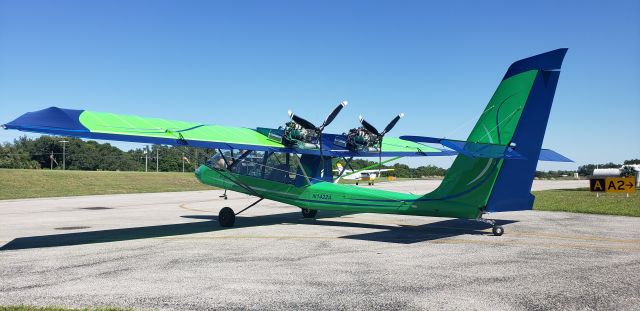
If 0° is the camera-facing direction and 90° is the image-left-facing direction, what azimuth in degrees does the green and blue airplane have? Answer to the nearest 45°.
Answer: approximately 135°

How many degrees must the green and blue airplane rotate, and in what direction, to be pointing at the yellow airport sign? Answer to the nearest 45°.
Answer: approximately 90° to its right

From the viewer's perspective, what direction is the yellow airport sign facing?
toward the camera

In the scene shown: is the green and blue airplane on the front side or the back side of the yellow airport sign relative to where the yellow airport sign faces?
on the front side

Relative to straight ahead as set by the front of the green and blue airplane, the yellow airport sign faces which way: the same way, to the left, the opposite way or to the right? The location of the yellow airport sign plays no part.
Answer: to the left

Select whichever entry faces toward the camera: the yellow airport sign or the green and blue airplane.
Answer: the yellow airport sign

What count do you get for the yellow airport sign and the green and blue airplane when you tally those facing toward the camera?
1
